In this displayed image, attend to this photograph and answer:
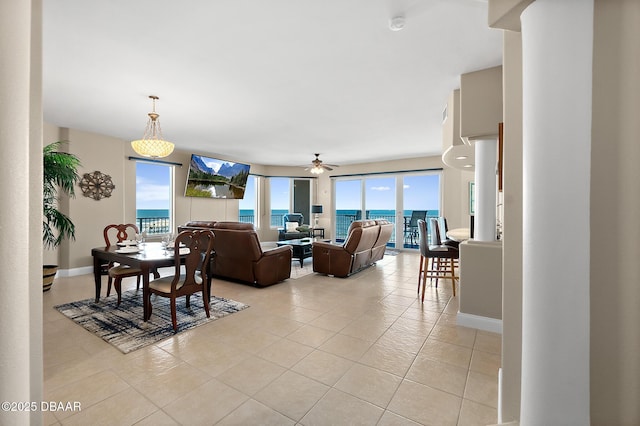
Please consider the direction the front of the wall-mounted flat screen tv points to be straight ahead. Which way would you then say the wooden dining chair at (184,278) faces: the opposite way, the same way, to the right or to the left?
the opposite way

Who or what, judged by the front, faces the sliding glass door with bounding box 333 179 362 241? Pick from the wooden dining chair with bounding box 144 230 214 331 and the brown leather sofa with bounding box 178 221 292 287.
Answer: the brown leather sofa

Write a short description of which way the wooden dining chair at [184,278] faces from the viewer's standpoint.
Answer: facing away from the viewer and to the left of the viewer

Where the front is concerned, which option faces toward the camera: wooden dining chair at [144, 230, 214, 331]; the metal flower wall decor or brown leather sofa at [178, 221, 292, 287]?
the metal flower wall decor

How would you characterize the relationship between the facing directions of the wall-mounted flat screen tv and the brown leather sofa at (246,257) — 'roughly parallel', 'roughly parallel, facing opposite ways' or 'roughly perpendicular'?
roughly perpendicular

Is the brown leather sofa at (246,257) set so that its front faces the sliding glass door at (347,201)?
yes

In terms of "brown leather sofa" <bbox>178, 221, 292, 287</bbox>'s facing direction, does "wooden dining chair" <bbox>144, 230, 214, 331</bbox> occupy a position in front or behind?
behind

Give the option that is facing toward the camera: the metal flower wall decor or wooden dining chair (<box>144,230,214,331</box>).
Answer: the metal flower wall decor

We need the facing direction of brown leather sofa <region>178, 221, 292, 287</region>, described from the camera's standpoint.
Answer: facing away from the viewer and to the right of the viewer

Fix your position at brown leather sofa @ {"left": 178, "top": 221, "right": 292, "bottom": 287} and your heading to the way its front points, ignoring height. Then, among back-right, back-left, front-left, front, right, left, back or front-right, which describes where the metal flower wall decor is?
left

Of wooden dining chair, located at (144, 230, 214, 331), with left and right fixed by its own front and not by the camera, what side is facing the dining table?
front

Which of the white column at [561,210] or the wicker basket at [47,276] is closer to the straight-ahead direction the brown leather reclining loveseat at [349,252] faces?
the wicker basket

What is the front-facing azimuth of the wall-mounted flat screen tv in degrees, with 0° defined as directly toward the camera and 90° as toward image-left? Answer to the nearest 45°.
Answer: approximately 315°
